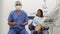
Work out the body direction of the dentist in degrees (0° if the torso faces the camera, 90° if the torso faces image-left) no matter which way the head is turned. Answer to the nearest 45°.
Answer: approximately 0°
